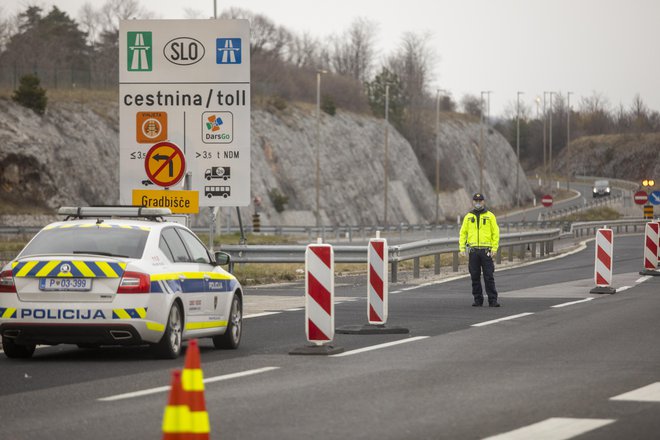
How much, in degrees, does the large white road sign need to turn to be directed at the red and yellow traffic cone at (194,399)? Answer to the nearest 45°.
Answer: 0° — it already faces it

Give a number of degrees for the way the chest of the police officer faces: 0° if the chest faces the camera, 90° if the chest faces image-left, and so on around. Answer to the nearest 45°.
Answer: approximately 0°

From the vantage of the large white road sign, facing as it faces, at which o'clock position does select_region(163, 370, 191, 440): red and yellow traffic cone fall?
The red and yellow traffic cone is roughly at 12 o'clock from the large white road sign.

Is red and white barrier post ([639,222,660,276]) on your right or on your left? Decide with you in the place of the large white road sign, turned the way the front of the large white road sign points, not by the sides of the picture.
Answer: on your left

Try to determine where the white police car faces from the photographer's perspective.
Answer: facing away from the viewer and to the right of the viewer

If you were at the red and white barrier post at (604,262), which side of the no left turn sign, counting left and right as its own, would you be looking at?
left

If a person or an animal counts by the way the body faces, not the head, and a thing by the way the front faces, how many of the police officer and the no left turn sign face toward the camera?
2

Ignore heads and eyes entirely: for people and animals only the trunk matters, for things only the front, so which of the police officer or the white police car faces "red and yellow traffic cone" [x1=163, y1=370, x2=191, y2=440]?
the police officer

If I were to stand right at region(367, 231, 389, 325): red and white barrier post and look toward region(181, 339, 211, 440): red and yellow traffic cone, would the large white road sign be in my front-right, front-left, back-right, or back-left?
back-right

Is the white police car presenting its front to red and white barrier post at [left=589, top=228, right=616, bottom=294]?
yes
